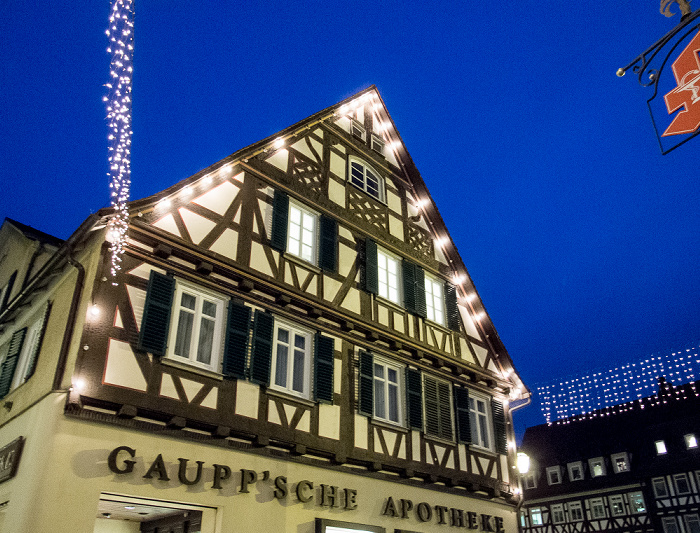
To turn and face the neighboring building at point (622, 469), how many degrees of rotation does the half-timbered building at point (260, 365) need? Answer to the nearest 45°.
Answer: approximately 90° to its left

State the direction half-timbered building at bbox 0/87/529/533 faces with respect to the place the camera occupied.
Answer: facing the viewer and to the right of the viewer
